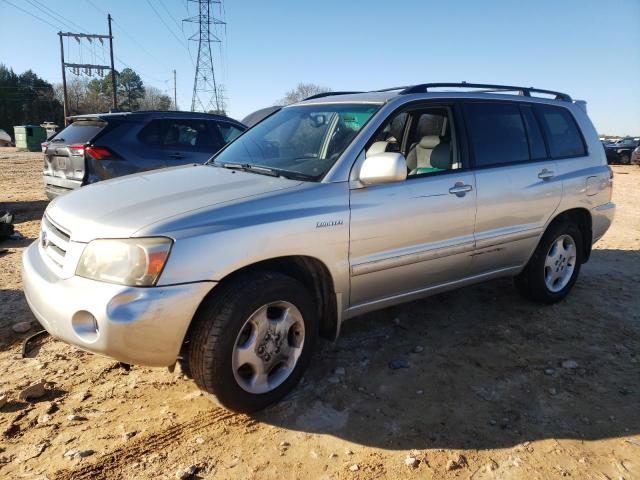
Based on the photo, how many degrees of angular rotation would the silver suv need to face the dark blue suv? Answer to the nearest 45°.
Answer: approximately 90° to its right

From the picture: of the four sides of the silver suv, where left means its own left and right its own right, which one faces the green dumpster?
right

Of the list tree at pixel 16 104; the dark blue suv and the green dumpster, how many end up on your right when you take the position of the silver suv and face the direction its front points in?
3

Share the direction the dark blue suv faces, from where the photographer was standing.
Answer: facing away from the viewer and to the right of the viewer

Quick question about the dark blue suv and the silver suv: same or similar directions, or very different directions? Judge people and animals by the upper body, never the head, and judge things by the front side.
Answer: very different directions

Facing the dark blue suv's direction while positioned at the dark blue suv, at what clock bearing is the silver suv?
The silver suv is roughly at 4 o'clock from the dark blue suv.

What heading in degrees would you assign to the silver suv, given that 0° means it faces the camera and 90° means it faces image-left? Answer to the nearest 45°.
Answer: approximately 45°

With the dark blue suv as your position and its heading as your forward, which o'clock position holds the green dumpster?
The green dumpster is roughly at 10 o'clock from the dark blue suv.

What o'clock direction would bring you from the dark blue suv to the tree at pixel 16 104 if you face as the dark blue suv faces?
The tree is roughly at 10 o'clock from the dark blue suv.
